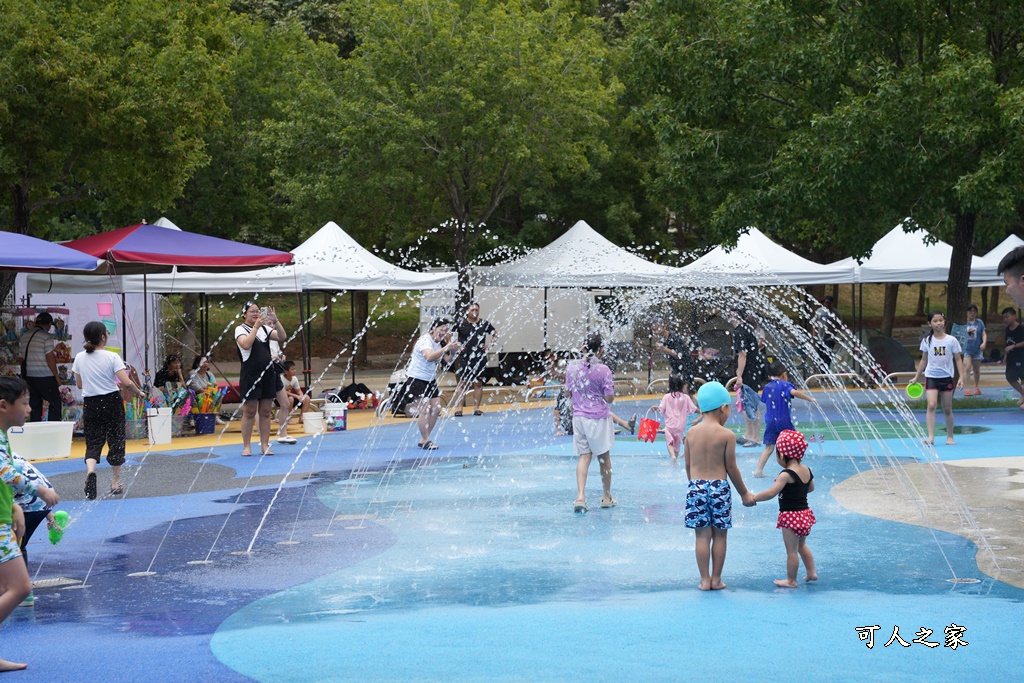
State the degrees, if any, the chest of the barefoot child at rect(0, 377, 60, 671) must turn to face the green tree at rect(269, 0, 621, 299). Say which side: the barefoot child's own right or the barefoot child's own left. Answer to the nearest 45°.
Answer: approximately 45° to the barefoot child's own left

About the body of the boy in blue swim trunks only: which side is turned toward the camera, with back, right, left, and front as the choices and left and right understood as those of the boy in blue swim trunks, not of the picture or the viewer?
back

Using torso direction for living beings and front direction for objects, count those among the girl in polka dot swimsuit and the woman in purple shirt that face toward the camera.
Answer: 0

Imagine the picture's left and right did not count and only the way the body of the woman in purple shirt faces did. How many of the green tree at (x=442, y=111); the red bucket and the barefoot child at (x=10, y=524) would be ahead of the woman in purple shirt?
2

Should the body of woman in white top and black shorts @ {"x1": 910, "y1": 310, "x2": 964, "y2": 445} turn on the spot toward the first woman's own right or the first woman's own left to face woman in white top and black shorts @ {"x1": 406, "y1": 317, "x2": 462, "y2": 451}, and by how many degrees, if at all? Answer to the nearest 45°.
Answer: approximately 90° to the first woman's own right

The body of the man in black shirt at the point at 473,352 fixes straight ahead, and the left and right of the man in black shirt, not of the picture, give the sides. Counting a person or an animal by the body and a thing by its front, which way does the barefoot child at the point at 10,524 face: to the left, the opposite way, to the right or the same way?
to the left

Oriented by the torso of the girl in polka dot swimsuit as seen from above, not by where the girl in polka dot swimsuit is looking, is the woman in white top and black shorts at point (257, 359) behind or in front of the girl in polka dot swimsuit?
in front

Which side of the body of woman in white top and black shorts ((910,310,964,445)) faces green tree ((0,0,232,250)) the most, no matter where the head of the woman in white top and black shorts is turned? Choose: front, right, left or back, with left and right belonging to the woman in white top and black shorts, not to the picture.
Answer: right

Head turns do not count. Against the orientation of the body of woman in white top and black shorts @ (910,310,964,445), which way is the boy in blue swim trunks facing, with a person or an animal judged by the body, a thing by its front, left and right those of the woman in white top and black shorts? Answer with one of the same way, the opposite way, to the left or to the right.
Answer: the opposite way

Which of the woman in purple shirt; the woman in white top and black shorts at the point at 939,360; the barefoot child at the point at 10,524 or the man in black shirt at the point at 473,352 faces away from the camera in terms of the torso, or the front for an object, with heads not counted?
the woman in purple shirt

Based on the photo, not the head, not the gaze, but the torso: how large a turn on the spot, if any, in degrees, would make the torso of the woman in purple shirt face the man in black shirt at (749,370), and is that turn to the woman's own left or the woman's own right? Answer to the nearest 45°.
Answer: approximately 45° to the woman's own right

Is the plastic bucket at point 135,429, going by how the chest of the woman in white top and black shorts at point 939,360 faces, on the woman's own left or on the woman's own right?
on the woman's own right

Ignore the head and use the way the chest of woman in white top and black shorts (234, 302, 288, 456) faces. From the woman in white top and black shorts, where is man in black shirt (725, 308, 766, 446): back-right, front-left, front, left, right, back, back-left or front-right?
front-left

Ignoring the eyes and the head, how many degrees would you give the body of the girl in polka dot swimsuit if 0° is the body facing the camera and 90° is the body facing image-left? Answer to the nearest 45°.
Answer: approximately 135°

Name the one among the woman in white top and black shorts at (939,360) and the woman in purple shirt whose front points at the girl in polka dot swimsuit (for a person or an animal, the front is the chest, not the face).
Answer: the woman in white top and black shorts

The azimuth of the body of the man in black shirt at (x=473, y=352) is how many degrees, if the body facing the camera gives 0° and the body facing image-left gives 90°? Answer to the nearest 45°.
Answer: approximately 0°

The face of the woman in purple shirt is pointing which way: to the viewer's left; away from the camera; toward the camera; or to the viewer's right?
away from the camera

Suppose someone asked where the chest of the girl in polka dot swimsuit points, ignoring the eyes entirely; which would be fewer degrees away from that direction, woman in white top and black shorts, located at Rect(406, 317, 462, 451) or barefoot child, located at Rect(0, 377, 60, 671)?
the woman in white top and black shorts
